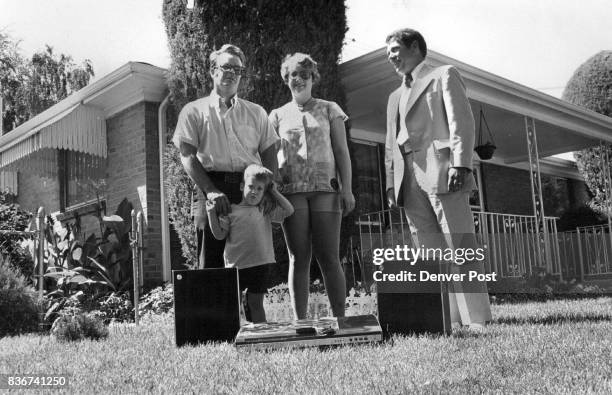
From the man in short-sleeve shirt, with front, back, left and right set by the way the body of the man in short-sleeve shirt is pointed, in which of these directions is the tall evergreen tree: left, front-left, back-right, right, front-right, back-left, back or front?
back

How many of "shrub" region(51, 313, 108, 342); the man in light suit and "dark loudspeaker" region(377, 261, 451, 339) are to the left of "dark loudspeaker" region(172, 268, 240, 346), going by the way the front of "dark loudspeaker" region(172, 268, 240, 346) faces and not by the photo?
2

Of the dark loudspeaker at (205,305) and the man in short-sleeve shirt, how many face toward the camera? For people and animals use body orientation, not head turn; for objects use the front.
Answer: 2

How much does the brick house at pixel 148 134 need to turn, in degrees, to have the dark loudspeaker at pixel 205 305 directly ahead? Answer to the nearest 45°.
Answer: approximately 45° to its right

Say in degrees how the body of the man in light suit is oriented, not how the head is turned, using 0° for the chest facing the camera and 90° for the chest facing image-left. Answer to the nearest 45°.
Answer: approximately 45°

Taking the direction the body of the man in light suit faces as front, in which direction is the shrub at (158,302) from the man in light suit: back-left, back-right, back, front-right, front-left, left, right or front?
right

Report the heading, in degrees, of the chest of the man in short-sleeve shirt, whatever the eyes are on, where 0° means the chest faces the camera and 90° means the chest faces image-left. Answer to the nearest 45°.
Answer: approximately 0°

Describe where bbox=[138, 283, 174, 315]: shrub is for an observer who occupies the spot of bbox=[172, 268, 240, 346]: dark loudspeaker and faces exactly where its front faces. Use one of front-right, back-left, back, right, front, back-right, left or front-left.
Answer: back

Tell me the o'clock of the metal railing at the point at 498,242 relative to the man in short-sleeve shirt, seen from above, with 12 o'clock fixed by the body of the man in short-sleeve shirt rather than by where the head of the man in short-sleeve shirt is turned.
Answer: The metal railing is roughly at 7 o'clock from the man in short-sleeve shirt.

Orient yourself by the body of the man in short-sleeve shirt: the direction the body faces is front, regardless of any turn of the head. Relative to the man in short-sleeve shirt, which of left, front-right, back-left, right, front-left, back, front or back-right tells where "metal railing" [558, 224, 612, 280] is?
back-left

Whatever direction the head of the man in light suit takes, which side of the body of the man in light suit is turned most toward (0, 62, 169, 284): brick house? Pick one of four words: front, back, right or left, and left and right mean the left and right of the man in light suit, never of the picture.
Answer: right

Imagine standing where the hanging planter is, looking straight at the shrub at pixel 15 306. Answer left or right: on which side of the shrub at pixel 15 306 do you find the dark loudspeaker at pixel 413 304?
left

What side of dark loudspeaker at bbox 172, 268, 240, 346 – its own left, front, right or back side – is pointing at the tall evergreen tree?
back
